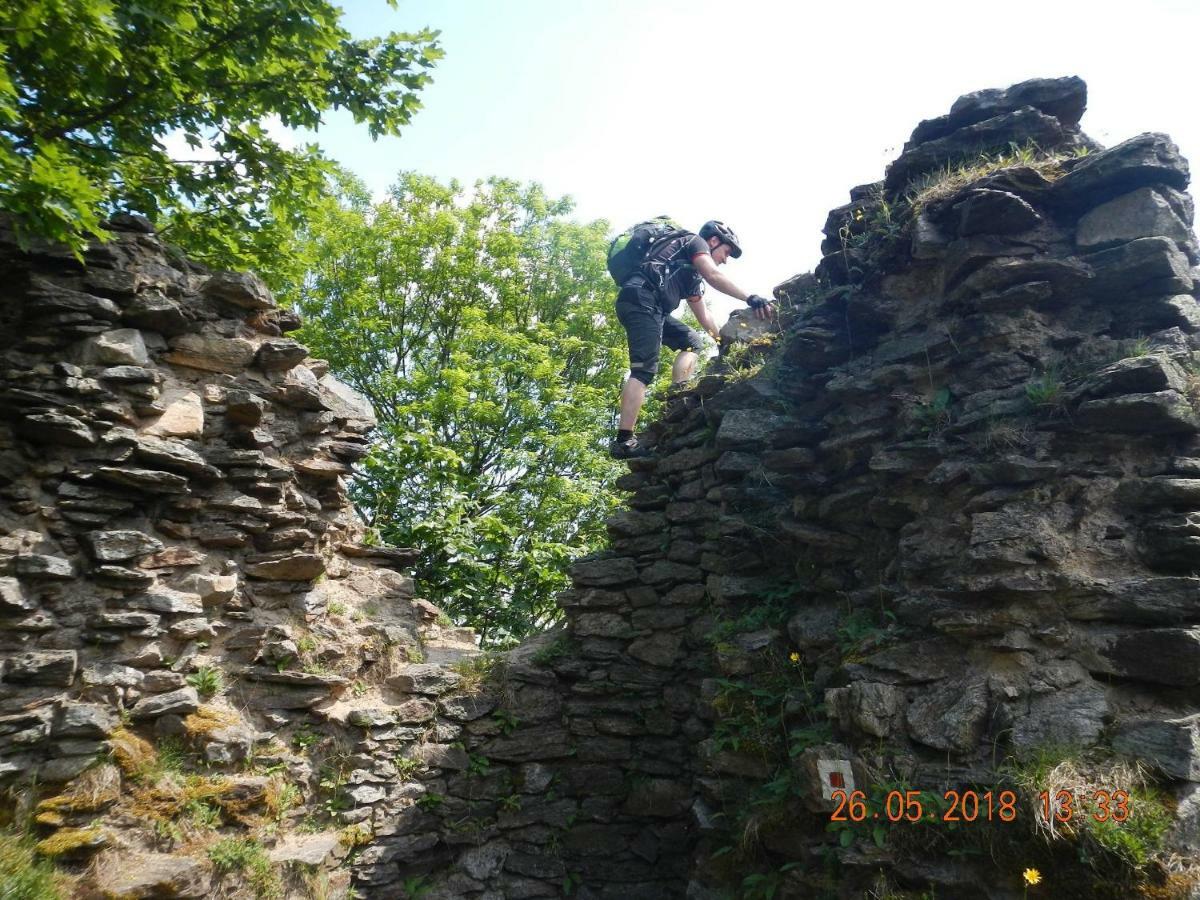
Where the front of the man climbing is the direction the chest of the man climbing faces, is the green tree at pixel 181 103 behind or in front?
behind

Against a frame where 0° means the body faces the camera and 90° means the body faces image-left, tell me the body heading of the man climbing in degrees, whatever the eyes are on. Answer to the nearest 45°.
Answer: approximately 270°

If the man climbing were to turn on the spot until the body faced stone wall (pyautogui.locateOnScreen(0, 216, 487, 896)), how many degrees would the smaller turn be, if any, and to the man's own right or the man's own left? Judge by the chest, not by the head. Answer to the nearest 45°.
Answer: approximately 135° to the man's own right

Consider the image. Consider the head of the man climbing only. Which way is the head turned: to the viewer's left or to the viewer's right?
to the viewer's right
